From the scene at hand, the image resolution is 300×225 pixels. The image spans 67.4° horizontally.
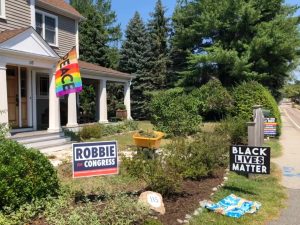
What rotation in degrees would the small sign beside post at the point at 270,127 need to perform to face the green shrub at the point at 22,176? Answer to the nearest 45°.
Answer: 0° — it already faces it

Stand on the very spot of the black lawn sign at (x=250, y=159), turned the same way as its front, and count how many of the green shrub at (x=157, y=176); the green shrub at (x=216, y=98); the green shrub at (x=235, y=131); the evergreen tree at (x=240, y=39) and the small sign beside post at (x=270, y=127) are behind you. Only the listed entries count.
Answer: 4

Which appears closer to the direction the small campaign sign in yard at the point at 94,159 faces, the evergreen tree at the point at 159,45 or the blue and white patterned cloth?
the blue and white patterned cloth

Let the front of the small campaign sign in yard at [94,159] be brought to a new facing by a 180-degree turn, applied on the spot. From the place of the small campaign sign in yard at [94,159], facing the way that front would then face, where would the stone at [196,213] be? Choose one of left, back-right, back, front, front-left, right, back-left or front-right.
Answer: right

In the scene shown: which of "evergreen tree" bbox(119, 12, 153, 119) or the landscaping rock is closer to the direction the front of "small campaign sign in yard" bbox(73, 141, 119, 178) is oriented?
the landscaping rock

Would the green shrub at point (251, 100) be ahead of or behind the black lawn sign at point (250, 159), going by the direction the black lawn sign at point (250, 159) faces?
behind

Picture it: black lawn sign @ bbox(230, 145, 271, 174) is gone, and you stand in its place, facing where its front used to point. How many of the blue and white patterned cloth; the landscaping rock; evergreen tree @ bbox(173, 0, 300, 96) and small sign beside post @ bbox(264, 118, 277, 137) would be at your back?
2

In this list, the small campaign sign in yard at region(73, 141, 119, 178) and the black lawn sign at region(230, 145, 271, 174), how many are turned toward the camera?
2

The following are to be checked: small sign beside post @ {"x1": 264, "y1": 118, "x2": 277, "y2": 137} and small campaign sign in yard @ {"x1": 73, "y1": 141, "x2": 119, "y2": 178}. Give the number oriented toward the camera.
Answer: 2

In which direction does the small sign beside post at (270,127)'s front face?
toward the camera

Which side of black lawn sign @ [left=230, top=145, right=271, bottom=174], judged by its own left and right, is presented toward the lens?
front

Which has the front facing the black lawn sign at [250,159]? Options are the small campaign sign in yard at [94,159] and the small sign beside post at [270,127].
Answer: the small sign beside post at [270,127]

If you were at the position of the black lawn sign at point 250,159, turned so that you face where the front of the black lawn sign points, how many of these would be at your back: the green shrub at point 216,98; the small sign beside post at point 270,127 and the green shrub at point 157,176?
2
